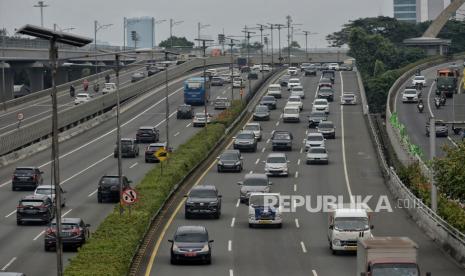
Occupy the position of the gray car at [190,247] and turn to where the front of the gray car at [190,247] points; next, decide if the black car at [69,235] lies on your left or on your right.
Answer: on your right

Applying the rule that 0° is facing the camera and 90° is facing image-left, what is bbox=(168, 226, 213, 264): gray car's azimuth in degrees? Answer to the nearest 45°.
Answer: approximately 0°

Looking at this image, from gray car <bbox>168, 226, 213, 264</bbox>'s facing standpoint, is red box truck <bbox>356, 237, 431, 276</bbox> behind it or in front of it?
in front

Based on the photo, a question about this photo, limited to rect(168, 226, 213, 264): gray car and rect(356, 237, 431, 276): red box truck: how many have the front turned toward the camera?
2

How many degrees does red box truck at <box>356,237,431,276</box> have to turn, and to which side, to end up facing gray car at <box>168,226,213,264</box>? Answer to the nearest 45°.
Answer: approximately 135° to its right

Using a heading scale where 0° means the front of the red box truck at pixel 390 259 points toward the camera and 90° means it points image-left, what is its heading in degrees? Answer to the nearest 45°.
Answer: approximately 0°

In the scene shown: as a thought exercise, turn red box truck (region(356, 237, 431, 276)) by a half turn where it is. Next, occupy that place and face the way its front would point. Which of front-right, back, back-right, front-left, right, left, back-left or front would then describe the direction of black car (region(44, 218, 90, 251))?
front-left
